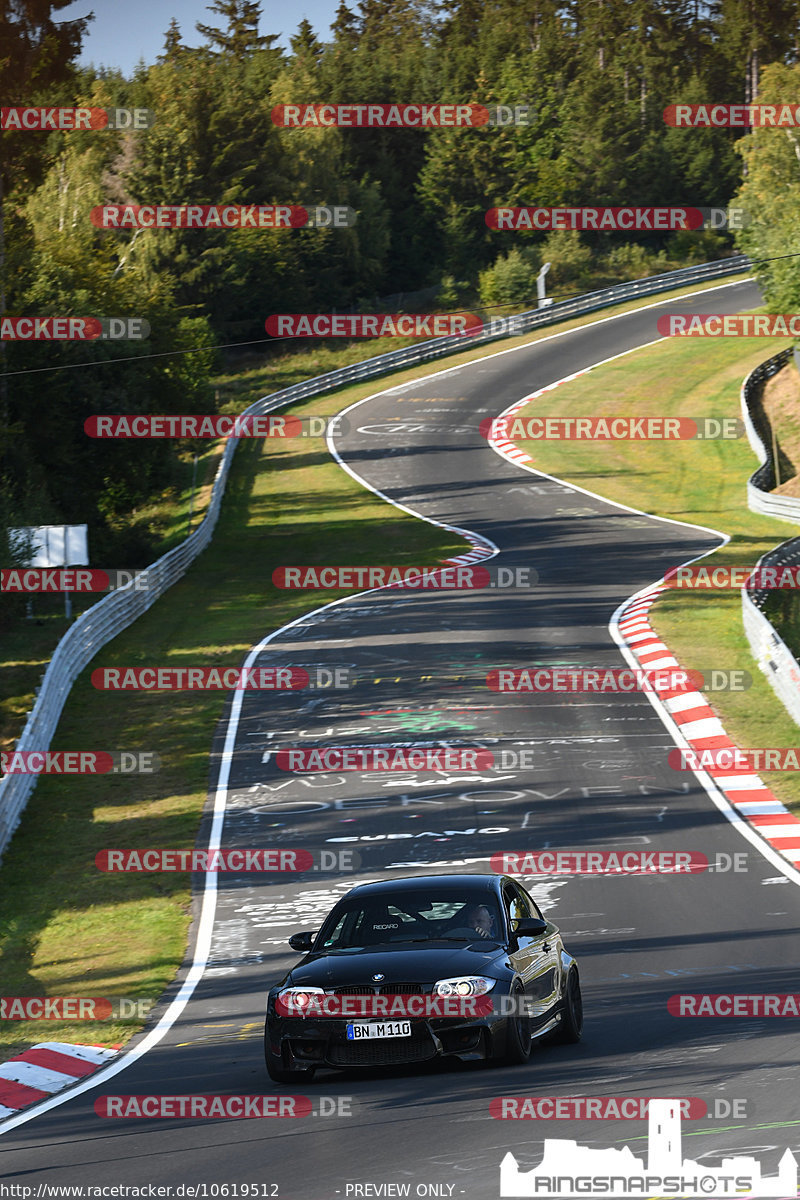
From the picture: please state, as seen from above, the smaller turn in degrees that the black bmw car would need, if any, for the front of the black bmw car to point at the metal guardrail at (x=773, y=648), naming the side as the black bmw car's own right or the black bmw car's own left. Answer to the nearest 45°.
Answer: approximately 180°

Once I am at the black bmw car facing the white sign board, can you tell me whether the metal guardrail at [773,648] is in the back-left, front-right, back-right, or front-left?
front-right

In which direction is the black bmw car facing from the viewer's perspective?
toward the camera

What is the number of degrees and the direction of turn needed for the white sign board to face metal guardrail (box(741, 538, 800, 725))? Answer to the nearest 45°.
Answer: approximately 45° to its left

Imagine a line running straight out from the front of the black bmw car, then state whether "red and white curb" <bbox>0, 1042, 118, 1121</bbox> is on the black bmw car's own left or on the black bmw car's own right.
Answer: on the black bmw car's own right

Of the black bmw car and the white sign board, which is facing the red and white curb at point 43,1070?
the white sign board

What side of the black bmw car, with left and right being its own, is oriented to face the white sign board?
back

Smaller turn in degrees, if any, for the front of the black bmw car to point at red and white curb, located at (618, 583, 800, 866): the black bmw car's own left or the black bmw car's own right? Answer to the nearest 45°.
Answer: approximately 180°

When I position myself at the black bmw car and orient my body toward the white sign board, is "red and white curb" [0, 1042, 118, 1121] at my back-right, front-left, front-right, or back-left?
front-left
